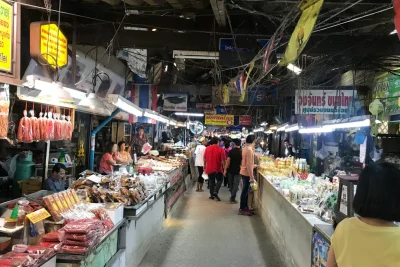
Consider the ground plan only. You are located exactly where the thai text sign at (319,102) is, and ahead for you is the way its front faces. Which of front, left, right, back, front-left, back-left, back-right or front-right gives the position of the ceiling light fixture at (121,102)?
front-right

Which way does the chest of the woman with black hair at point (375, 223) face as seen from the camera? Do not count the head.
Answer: away from the camera

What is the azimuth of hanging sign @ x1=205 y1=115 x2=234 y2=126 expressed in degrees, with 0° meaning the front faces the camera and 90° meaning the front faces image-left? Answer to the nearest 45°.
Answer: approximately 0°

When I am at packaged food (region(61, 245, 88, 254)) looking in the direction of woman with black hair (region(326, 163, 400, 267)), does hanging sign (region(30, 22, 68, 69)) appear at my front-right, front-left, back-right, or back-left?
back-left

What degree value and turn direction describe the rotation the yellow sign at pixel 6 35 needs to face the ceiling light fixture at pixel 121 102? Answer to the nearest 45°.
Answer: approximately 90° to its left

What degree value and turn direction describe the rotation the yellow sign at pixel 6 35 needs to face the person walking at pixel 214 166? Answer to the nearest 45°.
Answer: approximately 90° to its left
